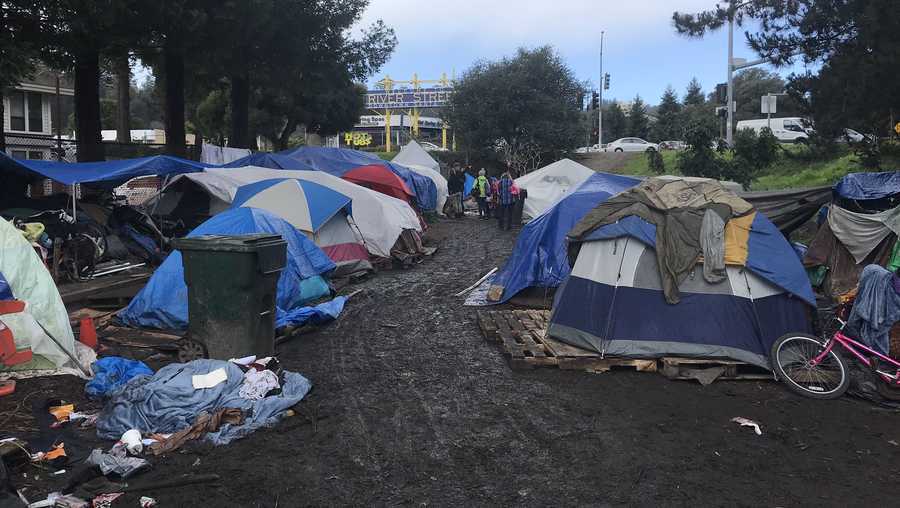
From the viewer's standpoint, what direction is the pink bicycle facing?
to the viewer's left

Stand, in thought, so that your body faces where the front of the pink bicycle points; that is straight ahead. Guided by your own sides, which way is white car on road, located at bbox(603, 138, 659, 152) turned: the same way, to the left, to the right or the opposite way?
the opposite way

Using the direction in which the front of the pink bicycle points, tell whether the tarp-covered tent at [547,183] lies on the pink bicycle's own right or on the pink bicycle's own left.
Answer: on the pink bicycle's own right

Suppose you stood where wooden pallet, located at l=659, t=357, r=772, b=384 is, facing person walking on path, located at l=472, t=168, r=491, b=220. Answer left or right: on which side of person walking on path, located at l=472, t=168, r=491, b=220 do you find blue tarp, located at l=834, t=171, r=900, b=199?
right

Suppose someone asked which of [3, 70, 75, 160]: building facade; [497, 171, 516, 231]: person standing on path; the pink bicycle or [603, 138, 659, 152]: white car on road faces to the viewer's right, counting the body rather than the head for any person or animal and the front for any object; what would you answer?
the white car on road

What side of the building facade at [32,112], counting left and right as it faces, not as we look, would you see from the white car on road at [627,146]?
left

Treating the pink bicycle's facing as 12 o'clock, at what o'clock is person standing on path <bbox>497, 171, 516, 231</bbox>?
The person standing on path is roughly at 2 o'clock from the pink bicycle.

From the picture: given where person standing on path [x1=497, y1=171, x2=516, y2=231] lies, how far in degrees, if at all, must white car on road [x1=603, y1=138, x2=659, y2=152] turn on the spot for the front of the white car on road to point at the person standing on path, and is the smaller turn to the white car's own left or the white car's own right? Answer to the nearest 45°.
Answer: approximately 90° to the white car's own right

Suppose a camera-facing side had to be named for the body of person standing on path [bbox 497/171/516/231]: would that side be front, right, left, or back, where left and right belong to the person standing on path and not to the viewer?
back

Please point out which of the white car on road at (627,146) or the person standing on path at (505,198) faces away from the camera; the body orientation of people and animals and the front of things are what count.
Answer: the person standing on path

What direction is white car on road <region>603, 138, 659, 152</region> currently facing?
to the viewer's right
